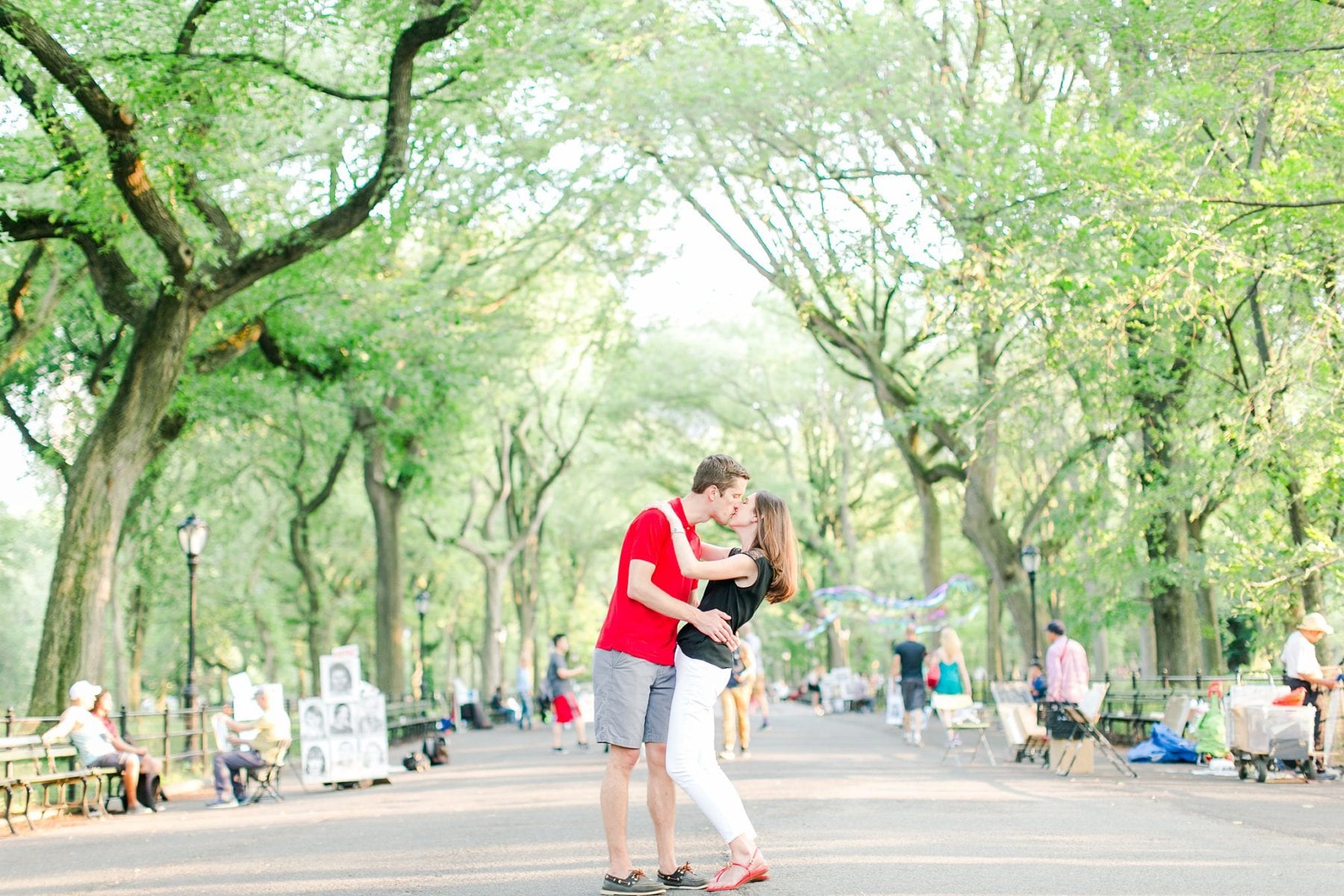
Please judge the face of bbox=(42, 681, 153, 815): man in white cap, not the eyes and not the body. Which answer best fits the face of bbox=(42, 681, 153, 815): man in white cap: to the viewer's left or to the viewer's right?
to the viewer's right

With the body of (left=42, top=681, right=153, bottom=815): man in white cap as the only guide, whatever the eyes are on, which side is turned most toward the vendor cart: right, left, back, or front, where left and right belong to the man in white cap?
front

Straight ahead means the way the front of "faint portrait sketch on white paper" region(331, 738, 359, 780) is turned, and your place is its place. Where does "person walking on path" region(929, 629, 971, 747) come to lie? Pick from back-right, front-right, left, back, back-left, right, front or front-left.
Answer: left

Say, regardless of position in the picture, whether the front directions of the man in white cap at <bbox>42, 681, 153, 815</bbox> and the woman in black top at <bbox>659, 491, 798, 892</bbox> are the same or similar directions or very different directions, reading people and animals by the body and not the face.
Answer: very different directions

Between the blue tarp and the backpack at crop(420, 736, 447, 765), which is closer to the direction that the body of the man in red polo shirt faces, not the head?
the blue tarp

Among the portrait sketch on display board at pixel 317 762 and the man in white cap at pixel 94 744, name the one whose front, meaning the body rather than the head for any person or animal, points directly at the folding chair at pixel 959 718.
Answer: the man in white cap
